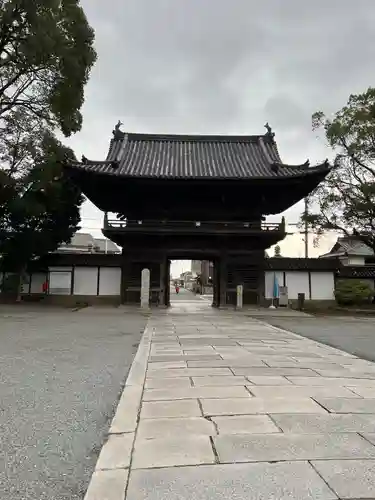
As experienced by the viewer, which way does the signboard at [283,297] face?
facing the viewer

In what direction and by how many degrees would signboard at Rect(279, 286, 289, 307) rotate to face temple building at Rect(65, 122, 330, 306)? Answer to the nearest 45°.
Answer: approximately 45° to its right

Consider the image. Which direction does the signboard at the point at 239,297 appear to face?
toward the camera

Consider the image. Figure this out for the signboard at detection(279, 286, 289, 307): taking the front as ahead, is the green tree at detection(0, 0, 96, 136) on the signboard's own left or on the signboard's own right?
on the signboard's own right

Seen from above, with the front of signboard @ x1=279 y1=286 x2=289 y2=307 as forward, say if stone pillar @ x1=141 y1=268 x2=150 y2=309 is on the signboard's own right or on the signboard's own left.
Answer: on the signboard's own right

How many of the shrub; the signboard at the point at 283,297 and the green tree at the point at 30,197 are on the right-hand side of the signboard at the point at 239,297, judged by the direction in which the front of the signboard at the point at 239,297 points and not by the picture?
1

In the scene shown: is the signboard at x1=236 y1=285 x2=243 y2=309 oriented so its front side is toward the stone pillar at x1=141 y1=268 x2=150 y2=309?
no

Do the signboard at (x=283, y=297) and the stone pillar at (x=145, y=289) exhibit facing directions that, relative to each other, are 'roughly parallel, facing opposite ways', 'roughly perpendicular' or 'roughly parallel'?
roughly parallel

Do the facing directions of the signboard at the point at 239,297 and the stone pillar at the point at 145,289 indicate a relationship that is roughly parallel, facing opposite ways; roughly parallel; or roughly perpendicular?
roughly parallel

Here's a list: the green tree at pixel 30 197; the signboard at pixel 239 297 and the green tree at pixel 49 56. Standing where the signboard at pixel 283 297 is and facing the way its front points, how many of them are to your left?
0

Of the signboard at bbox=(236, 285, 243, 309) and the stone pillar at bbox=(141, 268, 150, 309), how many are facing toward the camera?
2

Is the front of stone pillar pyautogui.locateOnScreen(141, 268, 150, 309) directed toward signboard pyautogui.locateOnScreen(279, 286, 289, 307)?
no

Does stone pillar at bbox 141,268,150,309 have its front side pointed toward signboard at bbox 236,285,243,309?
no

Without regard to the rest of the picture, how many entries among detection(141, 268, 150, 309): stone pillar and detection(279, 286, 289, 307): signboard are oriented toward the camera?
2
